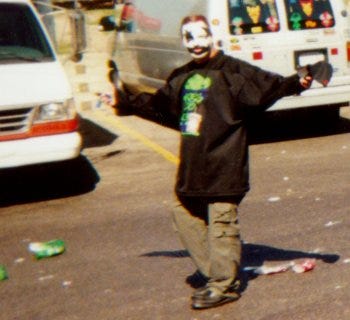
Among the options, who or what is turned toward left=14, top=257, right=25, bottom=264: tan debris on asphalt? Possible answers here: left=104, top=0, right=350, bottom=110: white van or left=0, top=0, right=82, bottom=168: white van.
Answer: left=0, top=0, right=82, bottom=168: white van

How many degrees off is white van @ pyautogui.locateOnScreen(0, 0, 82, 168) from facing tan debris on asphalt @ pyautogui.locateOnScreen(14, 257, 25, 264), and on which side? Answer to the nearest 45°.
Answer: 0° — it already faces it

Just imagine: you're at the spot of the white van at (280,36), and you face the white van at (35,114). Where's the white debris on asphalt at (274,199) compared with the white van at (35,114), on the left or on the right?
left

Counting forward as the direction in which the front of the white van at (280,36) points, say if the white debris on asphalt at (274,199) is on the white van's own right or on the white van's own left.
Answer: on the white van's own left

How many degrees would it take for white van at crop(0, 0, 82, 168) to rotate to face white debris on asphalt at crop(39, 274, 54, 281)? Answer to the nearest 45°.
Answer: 0° — it already faces it

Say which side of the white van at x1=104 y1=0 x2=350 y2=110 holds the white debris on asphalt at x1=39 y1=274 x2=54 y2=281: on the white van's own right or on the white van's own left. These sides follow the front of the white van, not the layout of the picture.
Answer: on the white van's own left

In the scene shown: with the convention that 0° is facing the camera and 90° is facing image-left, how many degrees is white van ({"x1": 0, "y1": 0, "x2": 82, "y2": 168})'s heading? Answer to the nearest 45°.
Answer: approximately 0°

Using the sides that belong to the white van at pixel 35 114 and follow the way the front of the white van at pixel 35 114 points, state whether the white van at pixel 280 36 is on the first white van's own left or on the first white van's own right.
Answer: on the first white van's own left

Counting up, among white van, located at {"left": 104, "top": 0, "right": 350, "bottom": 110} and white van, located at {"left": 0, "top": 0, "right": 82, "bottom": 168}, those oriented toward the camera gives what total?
1

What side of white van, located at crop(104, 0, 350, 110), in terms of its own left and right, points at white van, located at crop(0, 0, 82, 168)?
left

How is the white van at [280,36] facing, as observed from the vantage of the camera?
facing away from the viewer and to the left of the viewer

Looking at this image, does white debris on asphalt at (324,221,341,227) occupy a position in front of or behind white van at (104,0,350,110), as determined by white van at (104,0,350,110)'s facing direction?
behind
